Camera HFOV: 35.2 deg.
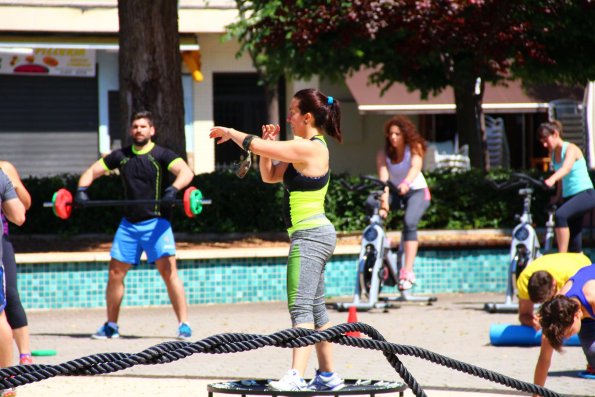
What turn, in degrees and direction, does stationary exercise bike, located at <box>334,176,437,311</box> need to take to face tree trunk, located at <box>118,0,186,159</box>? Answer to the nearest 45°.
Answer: approximately 90° to its right

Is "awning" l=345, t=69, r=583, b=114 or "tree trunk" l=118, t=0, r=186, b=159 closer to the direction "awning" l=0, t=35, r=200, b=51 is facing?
the tree trunk

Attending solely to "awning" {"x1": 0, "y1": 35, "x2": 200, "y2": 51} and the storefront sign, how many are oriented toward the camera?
2

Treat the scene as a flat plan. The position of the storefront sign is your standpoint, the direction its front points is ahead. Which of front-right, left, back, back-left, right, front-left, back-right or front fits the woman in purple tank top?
front

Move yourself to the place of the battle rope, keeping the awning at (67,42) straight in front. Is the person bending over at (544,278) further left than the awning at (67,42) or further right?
right

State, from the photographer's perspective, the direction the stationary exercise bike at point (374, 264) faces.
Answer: facing the viewer and to the left of the viewer

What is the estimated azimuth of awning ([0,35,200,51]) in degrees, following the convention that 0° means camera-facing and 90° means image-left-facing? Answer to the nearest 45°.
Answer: approximately 0°

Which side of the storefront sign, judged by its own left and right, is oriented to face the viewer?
front

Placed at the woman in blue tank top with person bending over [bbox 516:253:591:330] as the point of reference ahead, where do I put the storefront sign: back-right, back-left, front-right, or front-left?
back-right

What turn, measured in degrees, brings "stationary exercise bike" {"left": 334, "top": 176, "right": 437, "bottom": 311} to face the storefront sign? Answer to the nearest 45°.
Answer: approximately 90° to its right

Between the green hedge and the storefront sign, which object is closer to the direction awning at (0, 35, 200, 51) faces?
the green hedge

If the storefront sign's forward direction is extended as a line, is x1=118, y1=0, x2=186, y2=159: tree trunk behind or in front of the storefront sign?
in front

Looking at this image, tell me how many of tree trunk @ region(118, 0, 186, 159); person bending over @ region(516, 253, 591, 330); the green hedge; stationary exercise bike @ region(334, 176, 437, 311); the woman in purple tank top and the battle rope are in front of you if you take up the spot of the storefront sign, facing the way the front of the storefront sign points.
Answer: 6
